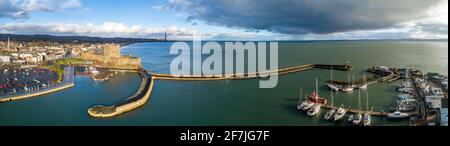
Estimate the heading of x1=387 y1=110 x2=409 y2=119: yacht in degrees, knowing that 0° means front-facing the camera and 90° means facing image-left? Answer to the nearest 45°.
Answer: approximately 90°

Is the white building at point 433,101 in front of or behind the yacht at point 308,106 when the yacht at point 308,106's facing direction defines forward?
behind

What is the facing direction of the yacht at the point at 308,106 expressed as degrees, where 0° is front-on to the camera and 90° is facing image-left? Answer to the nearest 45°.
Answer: approximately 45°

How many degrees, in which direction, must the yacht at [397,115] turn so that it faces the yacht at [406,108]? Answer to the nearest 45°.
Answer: approximately 90° to its right
